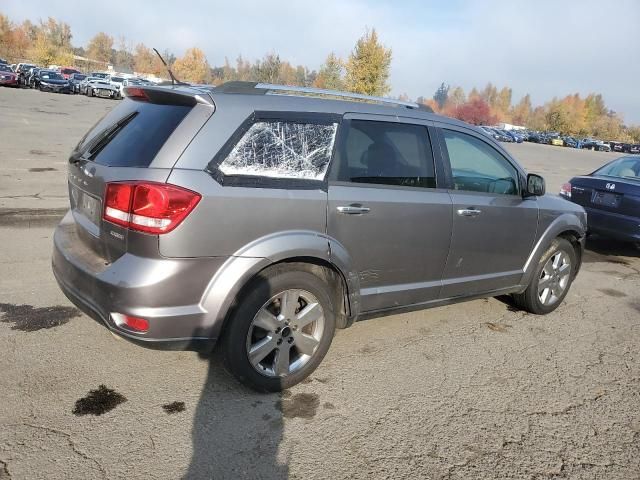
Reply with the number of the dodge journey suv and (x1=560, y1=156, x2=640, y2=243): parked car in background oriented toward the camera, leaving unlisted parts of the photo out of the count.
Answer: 0

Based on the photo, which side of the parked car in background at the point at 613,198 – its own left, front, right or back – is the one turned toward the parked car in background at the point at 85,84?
left

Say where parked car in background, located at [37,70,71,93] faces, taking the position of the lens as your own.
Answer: facing the viewer and to the right of the viewer

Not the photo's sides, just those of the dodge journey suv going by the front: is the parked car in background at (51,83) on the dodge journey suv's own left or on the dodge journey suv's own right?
on the dodge journey suv's own left

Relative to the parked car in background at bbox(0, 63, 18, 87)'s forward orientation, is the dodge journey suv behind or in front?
in front

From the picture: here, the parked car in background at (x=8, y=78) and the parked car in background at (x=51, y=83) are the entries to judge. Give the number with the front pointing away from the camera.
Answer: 0

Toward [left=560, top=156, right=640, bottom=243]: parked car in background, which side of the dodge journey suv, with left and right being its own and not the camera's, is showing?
front

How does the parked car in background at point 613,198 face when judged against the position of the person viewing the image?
facing away from the viewer and to the right of the viewer

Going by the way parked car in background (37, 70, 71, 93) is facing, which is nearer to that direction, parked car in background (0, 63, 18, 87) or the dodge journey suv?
the dodge journey suv

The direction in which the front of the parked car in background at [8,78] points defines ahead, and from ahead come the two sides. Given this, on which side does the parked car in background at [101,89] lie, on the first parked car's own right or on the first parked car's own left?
on the first parked car's own left

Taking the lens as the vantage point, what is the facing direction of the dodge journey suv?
facing away from the viewer and to the right of the viewer
